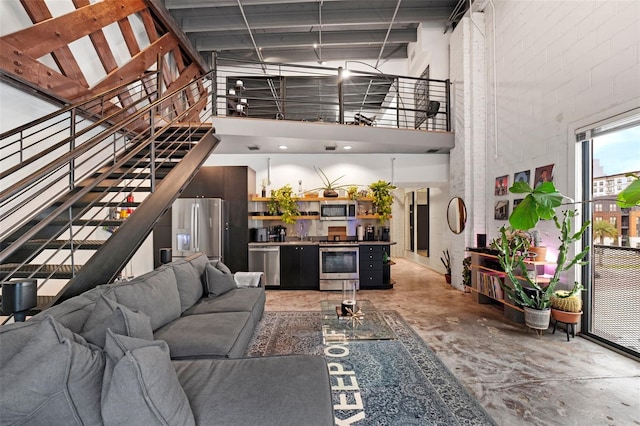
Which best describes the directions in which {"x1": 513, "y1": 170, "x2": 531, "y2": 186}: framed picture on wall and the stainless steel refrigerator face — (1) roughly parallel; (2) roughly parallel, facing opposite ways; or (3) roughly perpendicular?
roughly perpendicular

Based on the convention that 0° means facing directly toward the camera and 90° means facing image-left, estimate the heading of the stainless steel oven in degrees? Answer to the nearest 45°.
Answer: approximately 0°

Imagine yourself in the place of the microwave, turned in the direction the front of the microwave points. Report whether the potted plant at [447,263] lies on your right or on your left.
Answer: on your left

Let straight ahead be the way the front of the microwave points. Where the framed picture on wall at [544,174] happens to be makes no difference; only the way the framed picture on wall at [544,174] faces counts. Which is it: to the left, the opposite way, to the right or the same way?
to the right
